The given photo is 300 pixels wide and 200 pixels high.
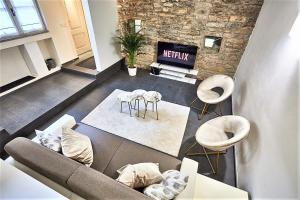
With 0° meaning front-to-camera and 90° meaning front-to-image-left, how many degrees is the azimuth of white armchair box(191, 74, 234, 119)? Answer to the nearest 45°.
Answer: approximately 45°

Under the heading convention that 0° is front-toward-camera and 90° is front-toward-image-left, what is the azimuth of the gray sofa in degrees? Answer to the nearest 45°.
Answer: approximately 225°

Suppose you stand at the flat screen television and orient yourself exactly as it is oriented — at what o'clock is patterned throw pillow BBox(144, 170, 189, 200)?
The patterned throw pillow is roughly at 12 o'clock from the flat screen television.

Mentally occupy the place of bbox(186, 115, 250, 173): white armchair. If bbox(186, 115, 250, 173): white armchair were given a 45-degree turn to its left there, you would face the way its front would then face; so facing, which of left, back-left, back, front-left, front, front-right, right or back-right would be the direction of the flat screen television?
back-right

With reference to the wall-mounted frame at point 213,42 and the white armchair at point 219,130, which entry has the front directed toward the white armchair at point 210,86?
the wall-mounted frame

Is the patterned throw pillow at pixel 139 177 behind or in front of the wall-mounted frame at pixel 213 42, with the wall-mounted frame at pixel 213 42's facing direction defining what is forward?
in front

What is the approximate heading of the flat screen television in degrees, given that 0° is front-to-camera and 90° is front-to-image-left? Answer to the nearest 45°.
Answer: approximately 0°

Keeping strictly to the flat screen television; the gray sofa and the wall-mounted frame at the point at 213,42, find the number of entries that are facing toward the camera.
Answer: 2

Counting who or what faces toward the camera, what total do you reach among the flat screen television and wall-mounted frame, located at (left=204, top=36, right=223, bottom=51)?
2

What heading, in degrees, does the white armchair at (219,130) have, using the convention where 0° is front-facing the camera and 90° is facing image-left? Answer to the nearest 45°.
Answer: approximately 45°

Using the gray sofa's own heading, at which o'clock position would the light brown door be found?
The light brown door is roughly at 11 o'clock from the gray sofa.

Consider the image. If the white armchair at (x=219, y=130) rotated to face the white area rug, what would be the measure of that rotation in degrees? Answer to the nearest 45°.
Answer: approximately 45° to its right
